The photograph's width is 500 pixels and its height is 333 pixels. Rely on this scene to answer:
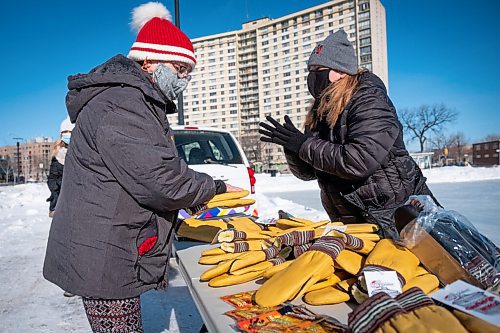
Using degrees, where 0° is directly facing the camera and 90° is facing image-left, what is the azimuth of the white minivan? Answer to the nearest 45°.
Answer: approximately 180°

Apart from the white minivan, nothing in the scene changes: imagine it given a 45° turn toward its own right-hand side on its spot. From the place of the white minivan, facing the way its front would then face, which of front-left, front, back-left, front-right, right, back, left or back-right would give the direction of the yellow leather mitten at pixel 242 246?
back-right

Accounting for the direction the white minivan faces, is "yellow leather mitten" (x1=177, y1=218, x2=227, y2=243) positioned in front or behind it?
behind

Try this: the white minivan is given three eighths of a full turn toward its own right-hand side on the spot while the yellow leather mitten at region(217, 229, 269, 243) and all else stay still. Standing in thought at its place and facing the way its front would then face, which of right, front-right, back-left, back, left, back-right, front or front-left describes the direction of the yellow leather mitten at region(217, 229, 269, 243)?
front-right

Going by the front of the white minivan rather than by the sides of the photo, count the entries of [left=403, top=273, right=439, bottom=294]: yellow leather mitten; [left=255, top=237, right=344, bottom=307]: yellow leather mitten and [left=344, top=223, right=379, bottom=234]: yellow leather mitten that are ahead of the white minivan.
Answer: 0

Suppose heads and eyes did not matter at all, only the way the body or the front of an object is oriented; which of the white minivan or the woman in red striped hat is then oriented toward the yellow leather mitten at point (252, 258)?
the woman in red striped hat

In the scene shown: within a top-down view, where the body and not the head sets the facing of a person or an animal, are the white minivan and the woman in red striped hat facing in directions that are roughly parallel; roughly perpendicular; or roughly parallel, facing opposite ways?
roughly perpendicular

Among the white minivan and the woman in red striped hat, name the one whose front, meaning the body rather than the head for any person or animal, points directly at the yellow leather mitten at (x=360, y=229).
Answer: the woman in red striped hat

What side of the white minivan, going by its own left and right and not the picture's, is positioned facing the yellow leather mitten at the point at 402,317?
back

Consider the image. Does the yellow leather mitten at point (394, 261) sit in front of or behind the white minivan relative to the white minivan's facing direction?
behind

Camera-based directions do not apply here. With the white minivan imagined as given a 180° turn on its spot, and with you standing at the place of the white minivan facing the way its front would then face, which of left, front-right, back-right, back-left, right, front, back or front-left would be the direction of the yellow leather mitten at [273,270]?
front

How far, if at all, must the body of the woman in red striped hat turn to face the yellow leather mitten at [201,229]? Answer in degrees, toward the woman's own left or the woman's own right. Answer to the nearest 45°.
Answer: approximately 45° to the woman's own left

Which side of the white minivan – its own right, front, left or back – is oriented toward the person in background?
left

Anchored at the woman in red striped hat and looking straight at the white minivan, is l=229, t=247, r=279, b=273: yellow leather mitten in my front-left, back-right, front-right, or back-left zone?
front-right

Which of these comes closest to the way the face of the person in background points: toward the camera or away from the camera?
toward the camera

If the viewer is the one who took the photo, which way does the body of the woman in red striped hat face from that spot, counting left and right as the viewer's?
facing to the right of the viewer

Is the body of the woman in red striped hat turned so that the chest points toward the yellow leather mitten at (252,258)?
yes

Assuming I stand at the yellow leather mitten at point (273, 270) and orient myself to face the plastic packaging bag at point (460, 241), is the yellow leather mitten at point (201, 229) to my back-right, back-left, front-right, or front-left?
back-left

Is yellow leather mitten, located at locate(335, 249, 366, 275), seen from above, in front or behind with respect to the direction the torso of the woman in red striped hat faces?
in front
